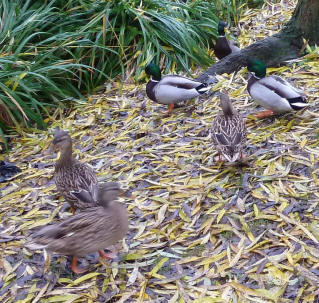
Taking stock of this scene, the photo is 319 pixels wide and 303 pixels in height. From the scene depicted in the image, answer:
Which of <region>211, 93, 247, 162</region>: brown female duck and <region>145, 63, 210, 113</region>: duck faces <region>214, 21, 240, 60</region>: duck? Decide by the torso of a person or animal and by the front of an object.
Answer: the brown female duck

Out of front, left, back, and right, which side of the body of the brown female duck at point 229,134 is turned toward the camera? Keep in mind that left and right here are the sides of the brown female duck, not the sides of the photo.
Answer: back

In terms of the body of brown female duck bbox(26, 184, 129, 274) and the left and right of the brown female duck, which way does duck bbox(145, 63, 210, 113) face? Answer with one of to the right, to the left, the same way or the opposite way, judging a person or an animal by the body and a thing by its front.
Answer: the opposite way

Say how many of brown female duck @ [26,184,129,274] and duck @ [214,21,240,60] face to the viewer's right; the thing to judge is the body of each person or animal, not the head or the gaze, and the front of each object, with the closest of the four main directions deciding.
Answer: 1

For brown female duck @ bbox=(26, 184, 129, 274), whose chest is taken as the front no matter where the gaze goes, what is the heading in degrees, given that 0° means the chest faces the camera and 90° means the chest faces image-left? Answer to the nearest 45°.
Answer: approximately 270°

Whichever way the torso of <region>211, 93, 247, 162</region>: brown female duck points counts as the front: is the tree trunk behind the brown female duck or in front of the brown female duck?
in front

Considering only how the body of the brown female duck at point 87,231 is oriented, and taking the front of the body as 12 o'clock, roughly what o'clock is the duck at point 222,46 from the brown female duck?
The duck is roughly at 10 o'clock from the brown female duck.

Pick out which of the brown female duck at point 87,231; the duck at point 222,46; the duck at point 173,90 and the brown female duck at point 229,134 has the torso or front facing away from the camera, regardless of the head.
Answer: the brown female duck at point 229,134

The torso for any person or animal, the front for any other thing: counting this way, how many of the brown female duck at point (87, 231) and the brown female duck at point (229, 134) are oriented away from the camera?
1

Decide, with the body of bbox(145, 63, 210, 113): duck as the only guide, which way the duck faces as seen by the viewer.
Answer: to the viewer's left

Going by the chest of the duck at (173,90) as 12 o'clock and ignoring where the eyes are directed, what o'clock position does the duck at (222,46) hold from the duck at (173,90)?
the duck at (222,46) is roughly at 4 o'clock from the duck at (173,90).

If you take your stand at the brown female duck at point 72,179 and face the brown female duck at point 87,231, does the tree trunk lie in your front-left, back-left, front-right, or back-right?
back-left

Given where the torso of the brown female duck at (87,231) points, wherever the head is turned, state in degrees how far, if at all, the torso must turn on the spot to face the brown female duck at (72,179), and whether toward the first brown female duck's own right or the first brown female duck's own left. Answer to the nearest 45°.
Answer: approximately 90° to the first brown female duck's own left

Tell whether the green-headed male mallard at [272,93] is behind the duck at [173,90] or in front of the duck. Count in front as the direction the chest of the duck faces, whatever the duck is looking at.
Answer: behind

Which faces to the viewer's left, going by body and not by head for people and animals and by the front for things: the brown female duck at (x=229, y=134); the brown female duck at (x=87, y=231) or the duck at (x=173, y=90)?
the duck
